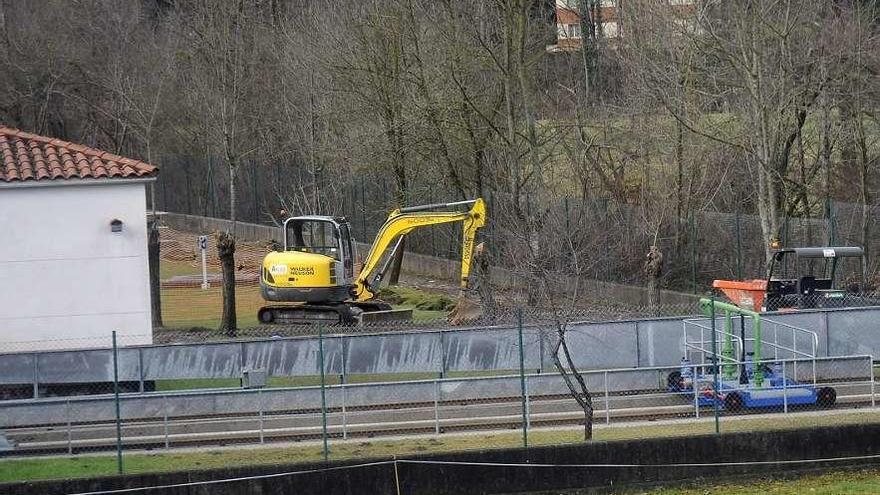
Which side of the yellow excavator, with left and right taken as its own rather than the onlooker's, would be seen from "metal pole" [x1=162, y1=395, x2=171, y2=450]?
right

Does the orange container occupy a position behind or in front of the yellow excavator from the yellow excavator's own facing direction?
in front

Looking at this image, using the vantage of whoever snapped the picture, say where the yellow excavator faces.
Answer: facing to the right of the viewer

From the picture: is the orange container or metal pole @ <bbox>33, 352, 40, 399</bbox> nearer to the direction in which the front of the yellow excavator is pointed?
the orange container

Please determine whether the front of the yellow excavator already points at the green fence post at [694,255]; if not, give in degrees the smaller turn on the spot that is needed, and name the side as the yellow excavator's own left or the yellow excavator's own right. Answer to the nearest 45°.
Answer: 0° — it already faces it

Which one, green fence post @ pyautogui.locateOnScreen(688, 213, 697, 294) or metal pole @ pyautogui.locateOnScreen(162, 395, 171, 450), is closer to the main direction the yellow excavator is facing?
the green fence post

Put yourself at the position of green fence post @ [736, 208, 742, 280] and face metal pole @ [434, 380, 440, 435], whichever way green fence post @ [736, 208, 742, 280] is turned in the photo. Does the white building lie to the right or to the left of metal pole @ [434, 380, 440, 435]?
right

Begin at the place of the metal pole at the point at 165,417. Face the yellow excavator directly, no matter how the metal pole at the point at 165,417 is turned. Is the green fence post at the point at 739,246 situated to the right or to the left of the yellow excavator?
right

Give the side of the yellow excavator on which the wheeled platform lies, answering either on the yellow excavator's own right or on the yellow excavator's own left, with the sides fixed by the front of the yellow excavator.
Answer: on the yellow excavator's own right

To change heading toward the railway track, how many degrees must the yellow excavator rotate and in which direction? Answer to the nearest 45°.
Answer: approximately 90° to its right

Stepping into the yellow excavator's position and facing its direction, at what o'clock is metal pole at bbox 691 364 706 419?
The metal pole is roughly at 2 o'clock from the yellow excavator.

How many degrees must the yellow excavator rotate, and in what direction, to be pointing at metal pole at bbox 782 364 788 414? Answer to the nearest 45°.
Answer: approximately 45° to its right

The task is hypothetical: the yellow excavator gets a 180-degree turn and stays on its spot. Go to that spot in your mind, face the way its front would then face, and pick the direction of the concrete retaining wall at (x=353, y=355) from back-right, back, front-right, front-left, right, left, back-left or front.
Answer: left

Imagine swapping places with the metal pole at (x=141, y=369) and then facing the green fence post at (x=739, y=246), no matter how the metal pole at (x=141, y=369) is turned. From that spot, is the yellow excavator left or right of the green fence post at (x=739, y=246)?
left

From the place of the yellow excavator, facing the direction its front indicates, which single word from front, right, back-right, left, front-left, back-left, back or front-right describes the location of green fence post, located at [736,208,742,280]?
front

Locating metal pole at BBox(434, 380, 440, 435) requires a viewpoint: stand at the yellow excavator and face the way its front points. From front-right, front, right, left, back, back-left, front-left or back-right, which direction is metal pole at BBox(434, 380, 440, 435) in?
right
